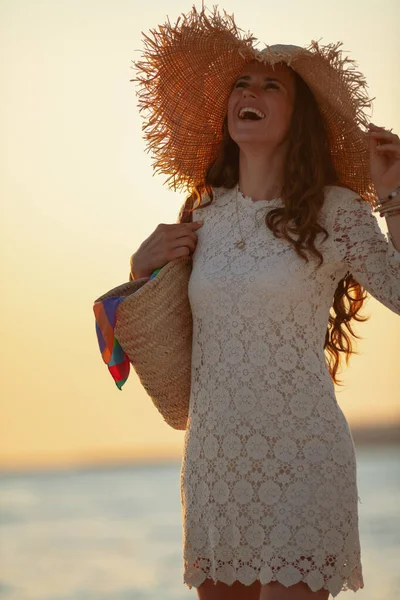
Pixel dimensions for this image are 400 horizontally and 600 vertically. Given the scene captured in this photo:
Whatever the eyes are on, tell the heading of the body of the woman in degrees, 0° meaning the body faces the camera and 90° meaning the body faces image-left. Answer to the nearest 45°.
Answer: approximately 45°
